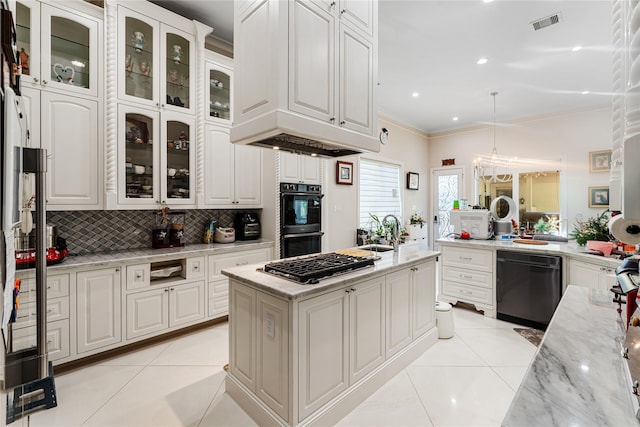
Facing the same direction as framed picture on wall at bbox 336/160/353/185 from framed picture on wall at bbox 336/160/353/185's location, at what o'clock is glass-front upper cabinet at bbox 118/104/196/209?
The glass-front upper cabinet is roughly at 3 o'clock from the framed picture on wall.

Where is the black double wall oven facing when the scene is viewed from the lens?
facing the viewer and to the right of the viewer

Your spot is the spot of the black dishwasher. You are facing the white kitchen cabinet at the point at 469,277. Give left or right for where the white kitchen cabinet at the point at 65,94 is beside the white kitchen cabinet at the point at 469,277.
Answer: left

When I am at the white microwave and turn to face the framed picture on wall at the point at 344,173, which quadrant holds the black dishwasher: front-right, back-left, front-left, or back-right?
back-left

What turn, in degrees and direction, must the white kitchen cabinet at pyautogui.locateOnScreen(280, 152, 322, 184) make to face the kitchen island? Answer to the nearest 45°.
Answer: approximately 45° to its right

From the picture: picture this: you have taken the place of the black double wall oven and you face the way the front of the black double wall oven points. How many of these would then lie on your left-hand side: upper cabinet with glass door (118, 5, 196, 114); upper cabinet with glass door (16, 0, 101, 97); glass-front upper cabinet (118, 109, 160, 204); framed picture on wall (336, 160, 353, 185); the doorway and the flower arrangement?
3

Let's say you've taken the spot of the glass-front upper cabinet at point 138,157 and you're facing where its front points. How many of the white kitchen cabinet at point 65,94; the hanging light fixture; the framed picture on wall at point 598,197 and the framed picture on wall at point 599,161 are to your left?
3

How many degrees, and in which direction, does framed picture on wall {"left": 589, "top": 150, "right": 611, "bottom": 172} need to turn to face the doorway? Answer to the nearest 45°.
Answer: approximately 90° to its right

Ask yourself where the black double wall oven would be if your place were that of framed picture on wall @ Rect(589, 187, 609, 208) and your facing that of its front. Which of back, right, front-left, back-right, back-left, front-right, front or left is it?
front-right

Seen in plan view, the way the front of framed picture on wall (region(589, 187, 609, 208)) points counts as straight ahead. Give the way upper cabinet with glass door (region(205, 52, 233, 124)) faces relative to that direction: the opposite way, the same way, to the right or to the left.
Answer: to the left

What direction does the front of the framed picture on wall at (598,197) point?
toward the camera

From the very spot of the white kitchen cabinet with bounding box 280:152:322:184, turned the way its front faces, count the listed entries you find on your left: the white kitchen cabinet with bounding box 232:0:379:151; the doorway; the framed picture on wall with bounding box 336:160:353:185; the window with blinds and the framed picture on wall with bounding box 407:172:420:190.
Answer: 4

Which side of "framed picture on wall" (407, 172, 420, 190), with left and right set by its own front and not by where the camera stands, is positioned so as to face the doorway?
left

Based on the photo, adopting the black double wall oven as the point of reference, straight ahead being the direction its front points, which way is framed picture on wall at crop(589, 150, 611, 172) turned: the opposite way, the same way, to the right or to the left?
to the right

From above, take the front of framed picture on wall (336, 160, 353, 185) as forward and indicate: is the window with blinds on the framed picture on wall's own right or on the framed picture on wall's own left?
on the framed picture on wall's own left

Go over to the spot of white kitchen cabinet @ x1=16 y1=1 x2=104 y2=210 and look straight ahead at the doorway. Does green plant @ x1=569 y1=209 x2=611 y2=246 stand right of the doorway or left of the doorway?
right
